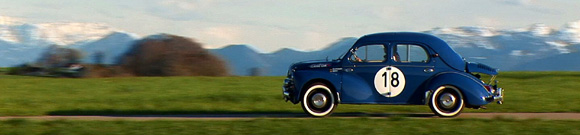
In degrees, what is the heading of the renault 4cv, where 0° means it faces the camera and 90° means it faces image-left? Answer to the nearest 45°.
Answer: approximately 90°
